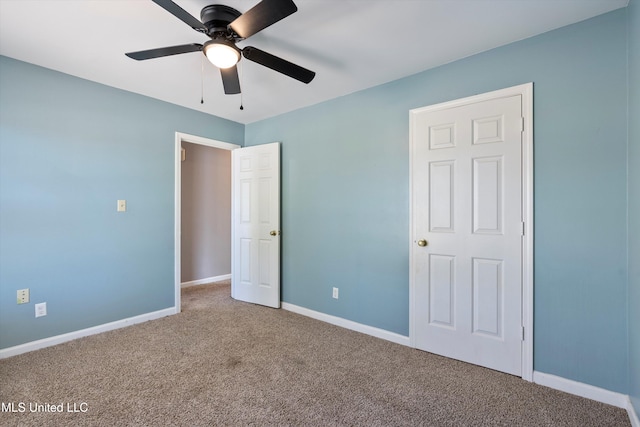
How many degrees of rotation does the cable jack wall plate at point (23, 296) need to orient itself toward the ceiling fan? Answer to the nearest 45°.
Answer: approximately 45° to its left

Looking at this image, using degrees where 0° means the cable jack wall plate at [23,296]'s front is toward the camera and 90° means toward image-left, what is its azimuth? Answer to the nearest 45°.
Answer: approximately 0°

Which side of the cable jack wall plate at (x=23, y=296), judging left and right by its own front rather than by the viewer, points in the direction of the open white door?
left

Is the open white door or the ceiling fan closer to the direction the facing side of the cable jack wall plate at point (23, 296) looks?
the ceiling fan
